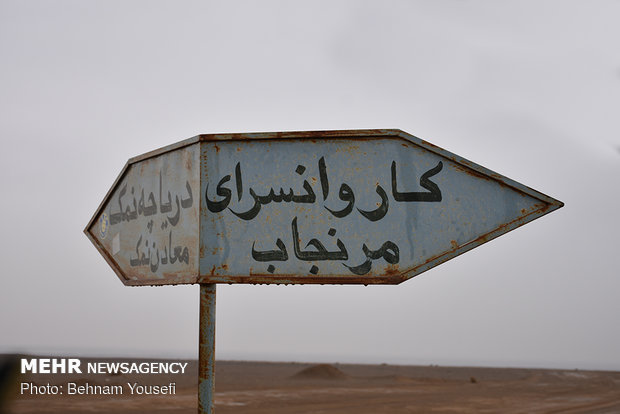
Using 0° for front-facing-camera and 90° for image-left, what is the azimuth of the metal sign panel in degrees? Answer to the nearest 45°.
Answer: approximately 45°
